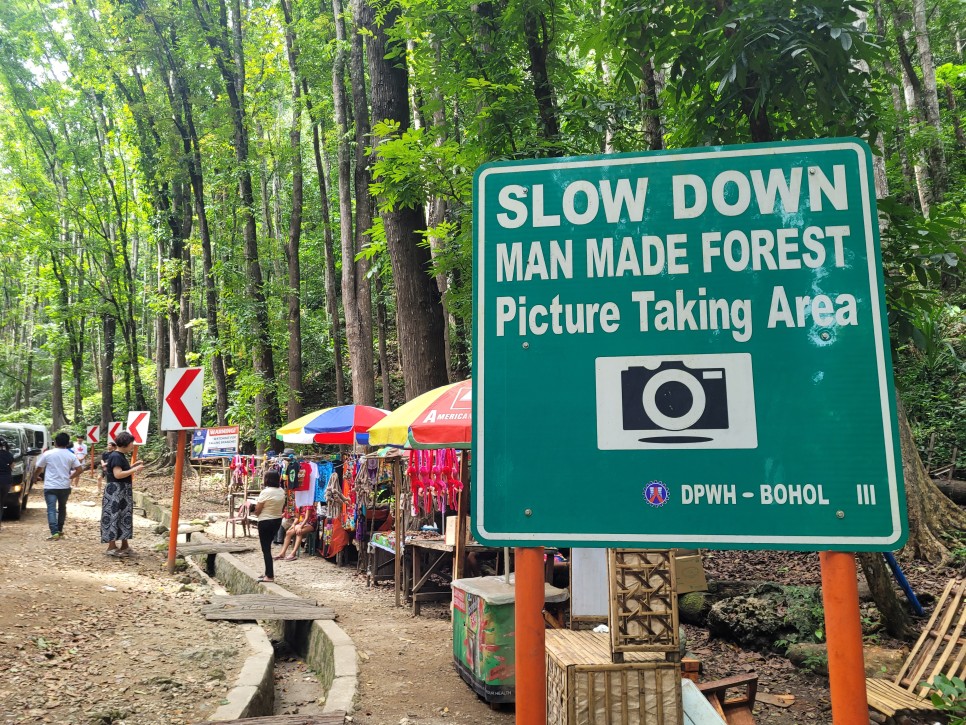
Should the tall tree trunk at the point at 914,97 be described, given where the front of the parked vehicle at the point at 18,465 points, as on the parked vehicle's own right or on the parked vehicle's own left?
on the parked vehicle's own left

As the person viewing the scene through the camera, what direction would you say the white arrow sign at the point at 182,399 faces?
facing the viewer

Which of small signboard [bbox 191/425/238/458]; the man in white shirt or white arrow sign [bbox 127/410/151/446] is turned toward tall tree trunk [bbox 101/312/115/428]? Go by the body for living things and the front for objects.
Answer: the man in white shirt

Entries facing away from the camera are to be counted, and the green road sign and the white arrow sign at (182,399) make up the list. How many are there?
0

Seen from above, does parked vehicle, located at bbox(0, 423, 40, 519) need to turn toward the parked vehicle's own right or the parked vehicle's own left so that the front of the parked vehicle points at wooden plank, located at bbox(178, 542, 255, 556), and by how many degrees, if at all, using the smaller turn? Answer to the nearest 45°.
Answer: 0° — it already faces it

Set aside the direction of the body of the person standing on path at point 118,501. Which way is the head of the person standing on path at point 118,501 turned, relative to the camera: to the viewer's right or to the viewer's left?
to the viewer's right

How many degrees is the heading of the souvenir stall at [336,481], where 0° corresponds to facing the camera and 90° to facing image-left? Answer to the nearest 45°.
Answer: approximately 45°

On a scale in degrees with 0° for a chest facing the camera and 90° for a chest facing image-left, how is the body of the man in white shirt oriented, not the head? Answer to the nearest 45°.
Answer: approximately 180°

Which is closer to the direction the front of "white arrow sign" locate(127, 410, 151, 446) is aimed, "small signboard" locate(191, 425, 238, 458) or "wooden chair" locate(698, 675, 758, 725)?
the wooden chair

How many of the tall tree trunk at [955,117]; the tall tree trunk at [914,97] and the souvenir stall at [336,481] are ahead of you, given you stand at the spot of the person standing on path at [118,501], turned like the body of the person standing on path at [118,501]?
3

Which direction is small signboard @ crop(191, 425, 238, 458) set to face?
toward the camera

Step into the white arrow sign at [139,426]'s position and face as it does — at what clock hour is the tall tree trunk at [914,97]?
The tall tree trunk is roughly at 10 o'clock from the white arrow sign.

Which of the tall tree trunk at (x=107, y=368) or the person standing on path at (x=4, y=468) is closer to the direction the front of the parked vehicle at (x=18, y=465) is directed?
the person standing on path

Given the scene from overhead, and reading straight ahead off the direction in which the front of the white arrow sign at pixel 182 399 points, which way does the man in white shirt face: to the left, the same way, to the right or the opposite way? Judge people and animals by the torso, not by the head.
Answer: the opposite way

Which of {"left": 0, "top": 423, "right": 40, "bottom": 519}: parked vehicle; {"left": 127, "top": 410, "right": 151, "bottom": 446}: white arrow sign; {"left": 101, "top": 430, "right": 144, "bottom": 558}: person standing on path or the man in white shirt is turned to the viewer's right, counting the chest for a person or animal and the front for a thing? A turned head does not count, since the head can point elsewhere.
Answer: the person standing on path
